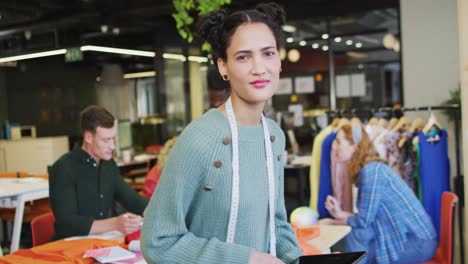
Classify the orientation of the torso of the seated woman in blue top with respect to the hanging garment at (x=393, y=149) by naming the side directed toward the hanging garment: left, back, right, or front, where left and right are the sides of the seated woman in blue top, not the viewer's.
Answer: right

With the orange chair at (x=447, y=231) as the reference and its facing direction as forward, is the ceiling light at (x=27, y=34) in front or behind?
in front

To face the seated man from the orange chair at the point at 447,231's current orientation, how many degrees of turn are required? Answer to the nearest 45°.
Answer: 0° — it already faces them

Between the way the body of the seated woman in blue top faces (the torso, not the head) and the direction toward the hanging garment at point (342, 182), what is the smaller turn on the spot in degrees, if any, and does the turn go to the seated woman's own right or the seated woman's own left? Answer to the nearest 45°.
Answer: approximately 45° to the seated woman's own right

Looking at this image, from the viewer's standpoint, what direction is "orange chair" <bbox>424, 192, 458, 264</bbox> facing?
to the viewer's left

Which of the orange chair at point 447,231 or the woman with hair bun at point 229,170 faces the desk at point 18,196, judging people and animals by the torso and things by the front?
the orange chair

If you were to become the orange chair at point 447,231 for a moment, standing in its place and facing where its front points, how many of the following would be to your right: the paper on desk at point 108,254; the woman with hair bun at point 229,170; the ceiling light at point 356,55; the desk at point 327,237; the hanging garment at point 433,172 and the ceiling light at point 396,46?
3

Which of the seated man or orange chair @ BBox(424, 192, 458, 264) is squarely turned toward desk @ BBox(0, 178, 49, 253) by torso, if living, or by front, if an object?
the orange chair

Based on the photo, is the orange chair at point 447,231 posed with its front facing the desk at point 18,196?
yes

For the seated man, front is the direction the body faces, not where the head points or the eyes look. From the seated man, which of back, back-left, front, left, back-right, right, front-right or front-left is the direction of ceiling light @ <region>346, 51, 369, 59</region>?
left

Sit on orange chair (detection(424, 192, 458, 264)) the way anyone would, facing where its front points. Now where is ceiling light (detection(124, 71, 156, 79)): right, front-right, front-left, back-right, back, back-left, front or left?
front-right

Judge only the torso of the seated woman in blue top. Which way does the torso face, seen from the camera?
to the viewer's left
